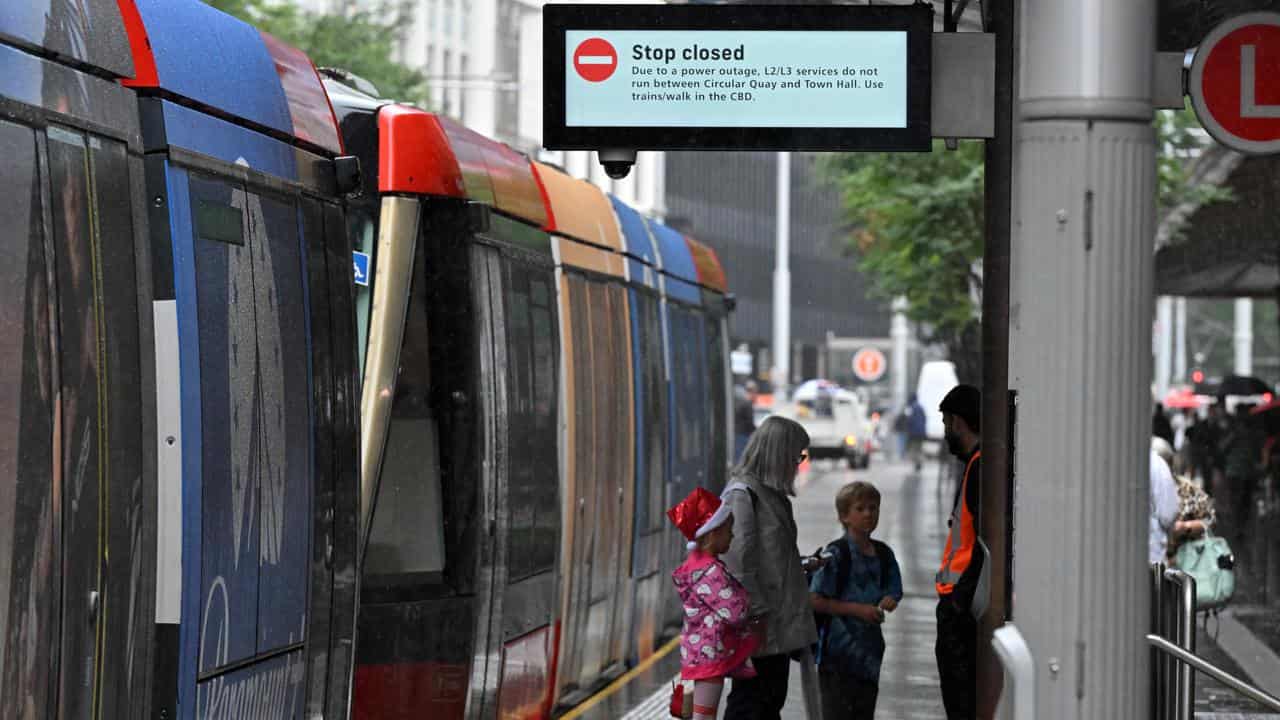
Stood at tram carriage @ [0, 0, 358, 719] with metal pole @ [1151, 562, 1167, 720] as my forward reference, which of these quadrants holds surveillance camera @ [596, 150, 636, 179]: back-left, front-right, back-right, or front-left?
front-left

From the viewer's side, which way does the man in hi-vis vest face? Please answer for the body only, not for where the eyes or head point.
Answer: to the viewer's left

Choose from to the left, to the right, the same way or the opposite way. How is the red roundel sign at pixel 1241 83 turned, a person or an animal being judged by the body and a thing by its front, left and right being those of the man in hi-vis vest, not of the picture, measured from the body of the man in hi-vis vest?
to the left

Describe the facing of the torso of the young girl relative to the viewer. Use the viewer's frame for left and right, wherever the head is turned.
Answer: facing to the right of the viewer

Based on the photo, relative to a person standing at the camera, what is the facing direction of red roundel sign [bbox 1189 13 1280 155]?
facing the viewer

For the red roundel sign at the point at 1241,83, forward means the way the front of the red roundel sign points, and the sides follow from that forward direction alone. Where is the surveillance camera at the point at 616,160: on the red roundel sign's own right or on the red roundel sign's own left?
on the red roundel sign's own right

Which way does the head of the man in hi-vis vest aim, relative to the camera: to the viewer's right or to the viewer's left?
to the viewer's left

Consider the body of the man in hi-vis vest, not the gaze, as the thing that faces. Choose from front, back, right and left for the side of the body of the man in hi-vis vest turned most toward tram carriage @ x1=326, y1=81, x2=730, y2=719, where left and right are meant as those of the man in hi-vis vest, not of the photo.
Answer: front
